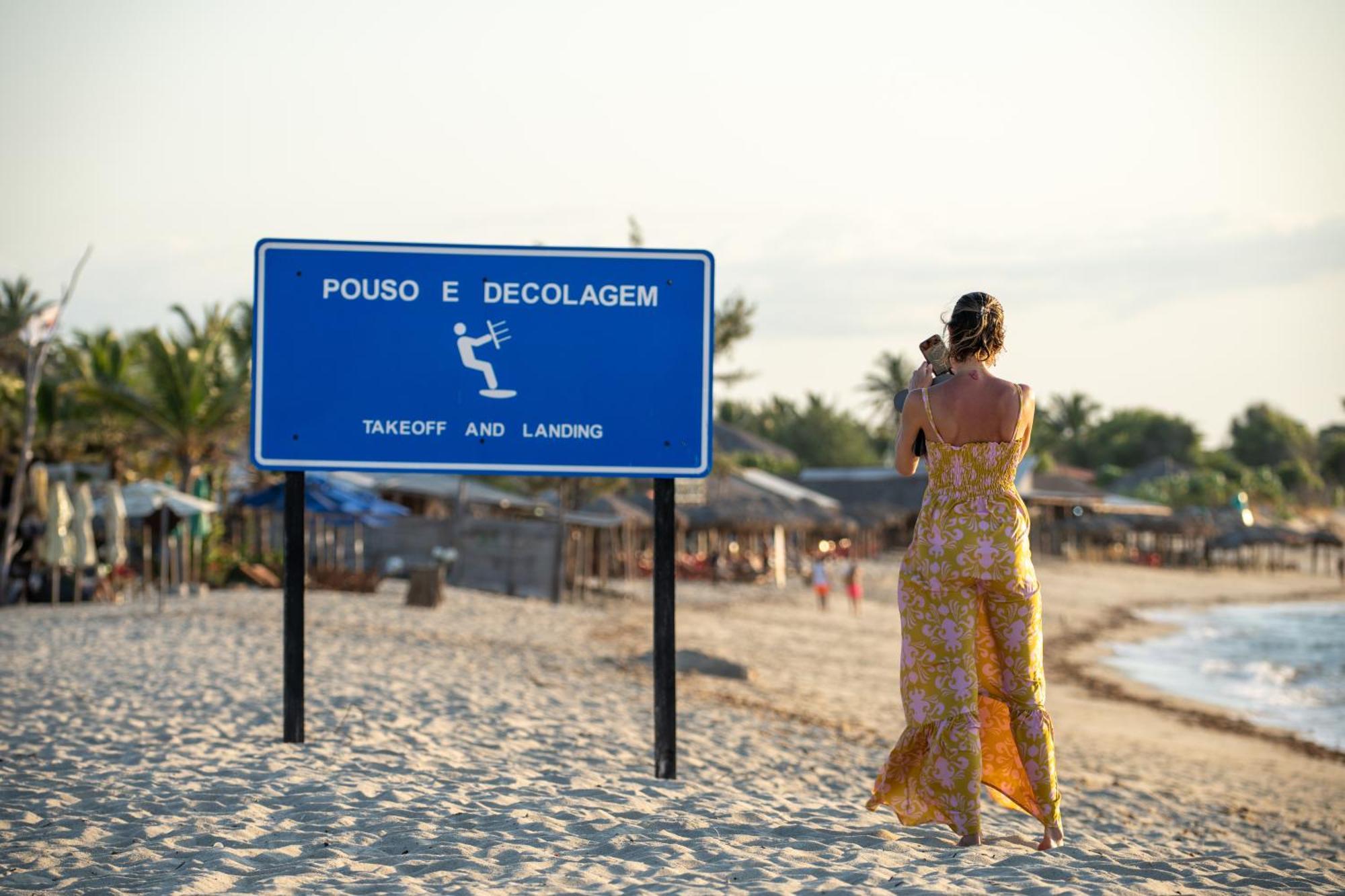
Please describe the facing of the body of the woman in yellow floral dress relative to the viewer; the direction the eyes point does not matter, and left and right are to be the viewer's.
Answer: facing away from the viewer

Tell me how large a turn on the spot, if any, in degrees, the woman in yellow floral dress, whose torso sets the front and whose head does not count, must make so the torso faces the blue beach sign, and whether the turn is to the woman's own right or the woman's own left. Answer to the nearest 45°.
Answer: approximately 45° to the woman's own left

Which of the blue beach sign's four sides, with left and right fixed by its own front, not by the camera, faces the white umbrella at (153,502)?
back

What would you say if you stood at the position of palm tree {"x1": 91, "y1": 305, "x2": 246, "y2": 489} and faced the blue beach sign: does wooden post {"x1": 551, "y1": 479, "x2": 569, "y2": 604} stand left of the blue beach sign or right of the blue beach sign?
left

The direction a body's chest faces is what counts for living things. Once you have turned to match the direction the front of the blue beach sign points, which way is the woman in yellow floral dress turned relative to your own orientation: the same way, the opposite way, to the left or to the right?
the opposite way

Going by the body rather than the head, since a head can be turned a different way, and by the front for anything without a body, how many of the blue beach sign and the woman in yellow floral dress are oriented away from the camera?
1

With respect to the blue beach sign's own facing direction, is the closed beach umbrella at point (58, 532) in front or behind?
behind

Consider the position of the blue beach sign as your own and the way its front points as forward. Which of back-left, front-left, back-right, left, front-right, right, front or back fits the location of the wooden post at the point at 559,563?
back

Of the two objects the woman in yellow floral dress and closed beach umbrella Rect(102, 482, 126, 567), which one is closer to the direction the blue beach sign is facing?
the woman in yellow floral dress

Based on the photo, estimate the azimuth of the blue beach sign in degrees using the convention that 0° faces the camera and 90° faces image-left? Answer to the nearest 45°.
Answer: approximately 0°

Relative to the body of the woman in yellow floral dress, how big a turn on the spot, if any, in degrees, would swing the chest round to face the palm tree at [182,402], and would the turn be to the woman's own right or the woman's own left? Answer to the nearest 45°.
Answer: approximately 45° to the woman's own left

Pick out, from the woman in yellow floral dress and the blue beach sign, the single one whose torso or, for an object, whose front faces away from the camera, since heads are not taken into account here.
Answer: the woman in yellow floral dress

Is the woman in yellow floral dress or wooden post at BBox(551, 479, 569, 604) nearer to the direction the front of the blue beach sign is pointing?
the woman in yellow floral dress
